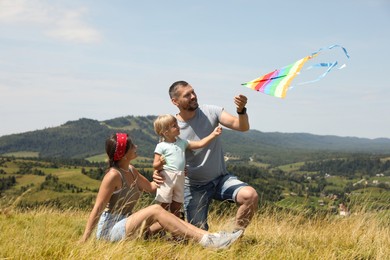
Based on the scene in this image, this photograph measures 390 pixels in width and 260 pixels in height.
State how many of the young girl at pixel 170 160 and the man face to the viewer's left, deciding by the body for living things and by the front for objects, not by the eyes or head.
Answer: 0

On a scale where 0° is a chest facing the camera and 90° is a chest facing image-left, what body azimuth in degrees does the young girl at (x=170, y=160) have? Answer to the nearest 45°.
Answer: approximately 315°

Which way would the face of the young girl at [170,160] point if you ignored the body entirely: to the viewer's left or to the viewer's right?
to the viewer's right

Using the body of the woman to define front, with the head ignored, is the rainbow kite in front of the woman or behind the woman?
in front

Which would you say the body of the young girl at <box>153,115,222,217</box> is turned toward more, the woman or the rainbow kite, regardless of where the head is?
the rainbow kite

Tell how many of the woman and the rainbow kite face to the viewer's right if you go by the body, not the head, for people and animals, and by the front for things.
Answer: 1

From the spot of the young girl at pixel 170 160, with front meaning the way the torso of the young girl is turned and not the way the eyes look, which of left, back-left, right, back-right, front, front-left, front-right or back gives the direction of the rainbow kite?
front-left

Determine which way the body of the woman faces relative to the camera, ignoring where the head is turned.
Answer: to the viewer's right

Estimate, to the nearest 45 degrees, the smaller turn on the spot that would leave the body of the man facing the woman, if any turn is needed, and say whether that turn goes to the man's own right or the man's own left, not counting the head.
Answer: approximately 90° to the man's own right
